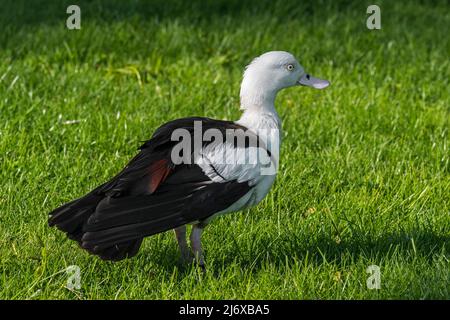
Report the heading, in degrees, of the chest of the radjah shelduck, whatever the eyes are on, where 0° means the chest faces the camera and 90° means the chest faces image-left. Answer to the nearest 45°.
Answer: approximately 270°
